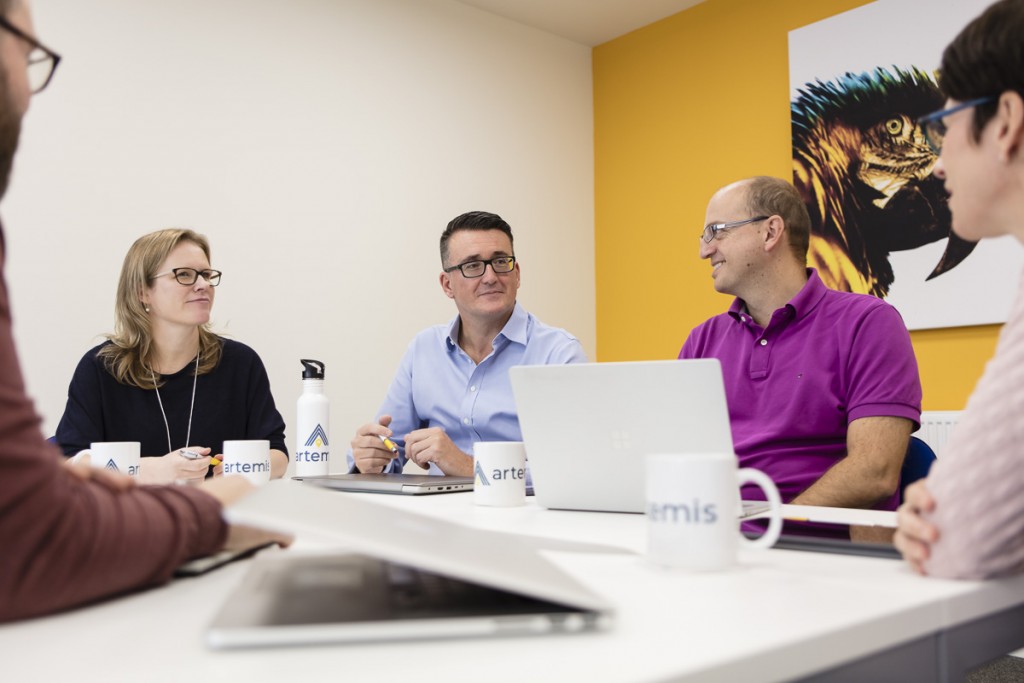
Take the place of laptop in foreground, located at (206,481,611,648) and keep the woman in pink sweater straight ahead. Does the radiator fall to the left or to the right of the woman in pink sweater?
left

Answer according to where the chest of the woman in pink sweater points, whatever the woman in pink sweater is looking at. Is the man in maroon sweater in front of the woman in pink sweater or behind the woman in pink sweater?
in front

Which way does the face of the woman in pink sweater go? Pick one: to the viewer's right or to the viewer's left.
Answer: to the viewer's left

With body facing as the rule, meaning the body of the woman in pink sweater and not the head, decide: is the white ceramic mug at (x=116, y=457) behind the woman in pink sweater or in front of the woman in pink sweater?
in front

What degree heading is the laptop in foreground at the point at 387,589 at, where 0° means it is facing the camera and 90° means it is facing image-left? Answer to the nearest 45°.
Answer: approximately 90°

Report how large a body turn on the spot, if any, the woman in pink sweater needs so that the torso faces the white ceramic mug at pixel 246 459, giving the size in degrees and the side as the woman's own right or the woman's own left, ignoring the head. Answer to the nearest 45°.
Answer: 0° — they already face it

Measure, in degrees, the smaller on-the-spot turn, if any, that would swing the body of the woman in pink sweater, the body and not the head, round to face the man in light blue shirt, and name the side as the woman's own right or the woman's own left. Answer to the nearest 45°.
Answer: approximately 45° to the woman's own right

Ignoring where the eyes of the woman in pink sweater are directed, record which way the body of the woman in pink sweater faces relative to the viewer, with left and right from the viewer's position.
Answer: facing to the left of the viewer

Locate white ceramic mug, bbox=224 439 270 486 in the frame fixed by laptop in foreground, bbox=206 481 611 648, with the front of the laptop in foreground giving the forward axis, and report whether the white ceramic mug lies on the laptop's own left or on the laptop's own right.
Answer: on the laptop's own right

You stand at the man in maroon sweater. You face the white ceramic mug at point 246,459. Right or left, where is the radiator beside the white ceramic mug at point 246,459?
right

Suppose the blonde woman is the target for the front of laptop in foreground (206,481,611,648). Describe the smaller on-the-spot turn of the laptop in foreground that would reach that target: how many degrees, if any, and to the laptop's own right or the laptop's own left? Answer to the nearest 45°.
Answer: approximately 90° to the laptop's own right

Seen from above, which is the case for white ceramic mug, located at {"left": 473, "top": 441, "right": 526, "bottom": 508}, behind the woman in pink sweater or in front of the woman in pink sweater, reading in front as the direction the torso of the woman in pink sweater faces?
in front

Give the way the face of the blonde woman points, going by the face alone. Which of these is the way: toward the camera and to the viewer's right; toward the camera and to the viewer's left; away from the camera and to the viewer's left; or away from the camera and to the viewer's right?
toward the camera and to the viewer's right
